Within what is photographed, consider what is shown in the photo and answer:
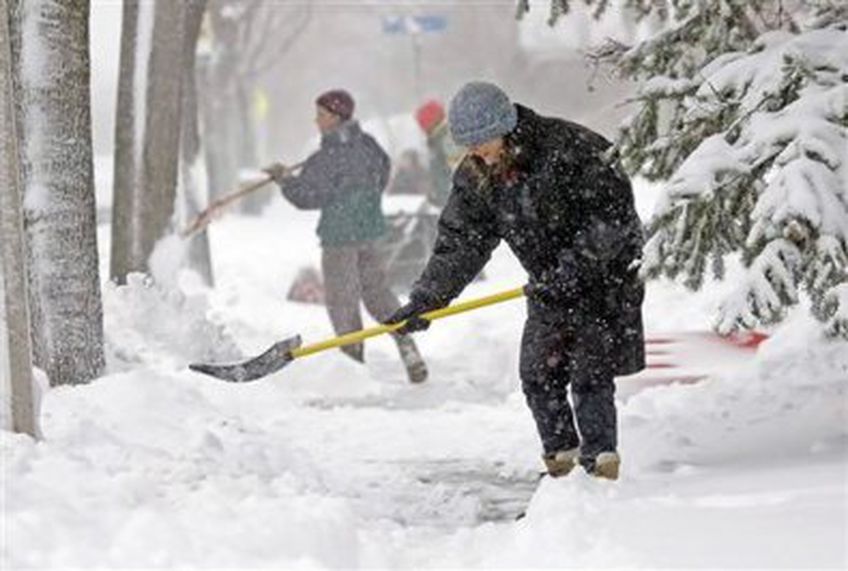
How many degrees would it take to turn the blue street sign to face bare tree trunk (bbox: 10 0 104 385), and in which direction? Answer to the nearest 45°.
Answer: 0° — it already faces it

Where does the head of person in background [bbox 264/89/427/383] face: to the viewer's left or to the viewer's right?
to the viewer's left

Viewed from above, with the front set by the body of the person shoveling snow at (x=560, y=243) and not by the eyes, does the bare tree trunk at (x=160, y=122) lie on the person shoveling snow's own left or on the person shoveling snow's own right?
on the person shoveling snow's own right

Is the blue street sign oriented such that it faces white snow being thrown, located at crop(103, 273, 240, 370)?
yes

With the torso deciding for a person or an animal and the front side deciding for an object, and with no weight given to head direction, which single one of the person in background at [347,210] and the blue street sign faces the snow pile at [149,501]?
the blue street sign

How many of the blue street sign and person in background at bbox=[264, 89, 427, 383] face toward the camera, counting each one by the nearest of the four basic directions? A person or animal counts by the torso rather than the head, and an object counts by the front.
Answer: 1

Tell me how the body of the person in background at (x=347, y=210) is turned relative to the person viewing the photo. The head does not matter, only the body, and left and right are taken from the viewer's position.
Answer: facing away from the viewer and to the left of the viewer

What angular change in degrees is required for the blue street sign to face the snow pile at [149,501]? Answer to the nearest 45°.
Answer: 0° — it already faces it

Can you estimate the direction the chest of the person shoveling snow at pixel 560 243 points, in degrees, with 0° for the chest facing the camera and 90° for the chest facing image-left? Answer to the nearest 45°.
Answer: approximately 45°

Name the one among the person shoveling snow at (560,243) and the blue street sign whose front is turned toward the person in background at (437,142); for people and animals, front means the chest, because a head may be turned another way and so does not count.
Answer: the blue street sign
